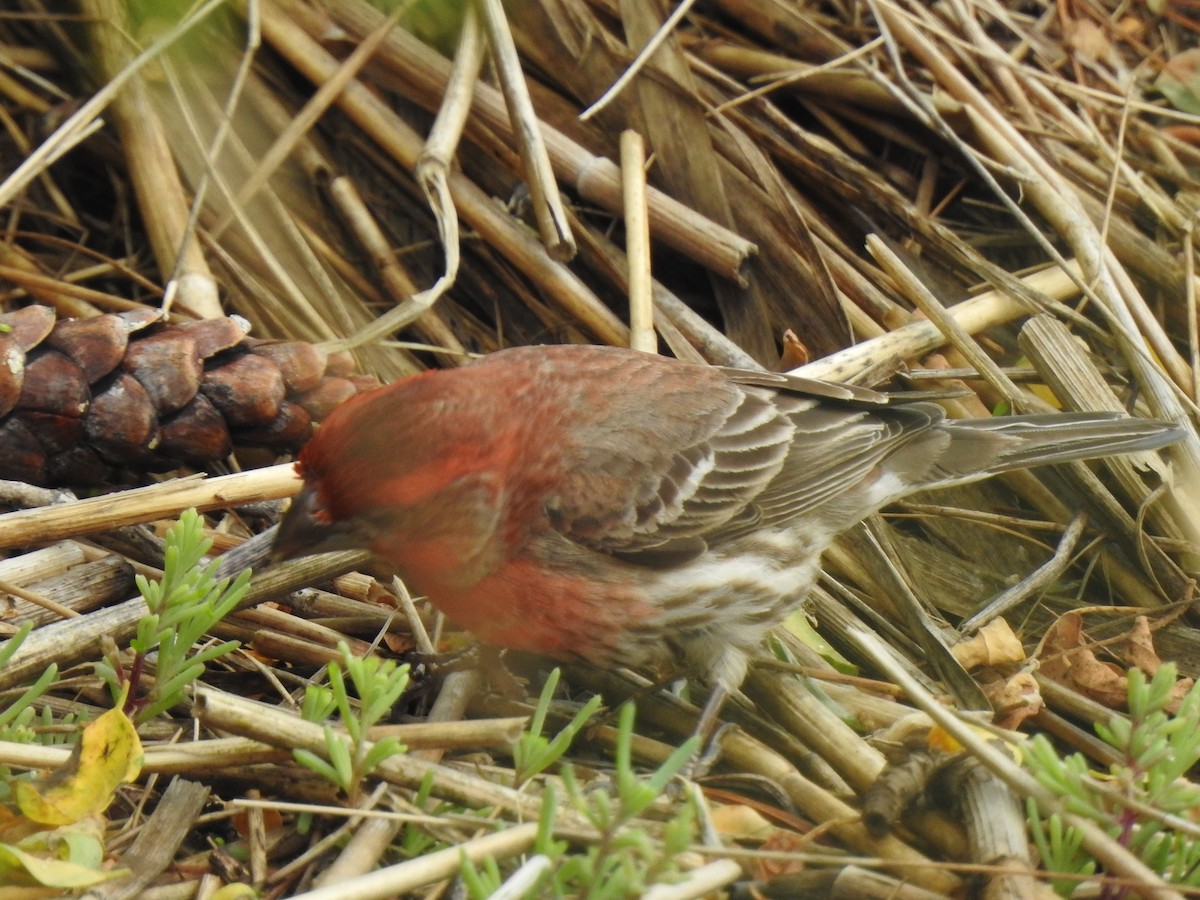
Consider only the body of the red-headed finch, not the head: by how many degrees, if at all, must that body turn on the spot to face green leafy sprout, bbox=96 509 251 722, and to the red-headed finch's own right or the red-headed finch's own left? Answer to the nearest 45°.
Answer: approximately 45° to the red-headed finch's own left

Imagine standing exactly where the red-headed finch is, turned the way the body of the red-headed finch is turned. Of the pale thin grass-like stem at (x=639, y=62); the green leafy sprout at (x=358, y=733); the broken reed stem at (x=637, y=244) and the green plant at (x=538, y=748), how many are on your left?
2

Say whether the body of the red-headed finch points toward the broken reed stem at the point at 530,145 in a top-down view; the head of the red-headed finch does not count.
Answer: no

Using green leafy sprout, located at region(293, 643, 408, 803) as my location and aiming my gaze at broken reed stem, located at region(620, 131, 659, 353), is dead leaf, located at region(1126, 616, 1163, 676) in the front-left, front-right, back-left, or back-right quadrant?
front-right

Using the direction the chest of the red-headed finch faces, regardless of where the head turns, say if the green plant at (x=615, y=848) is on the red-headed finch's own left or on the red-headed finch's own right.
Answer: on the red-headed finch's own left

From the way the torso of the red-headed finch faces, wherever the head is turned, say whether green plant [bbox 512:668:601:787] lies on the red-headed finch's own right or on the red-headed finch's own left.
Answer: on the red-headed finch's own left

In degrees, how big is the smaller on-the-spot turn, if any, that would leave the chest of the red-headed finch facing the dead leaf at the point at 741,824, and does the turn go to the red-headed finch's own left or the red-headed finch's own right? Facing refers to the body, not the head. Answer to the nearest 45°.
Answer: approximately 135° to the red-headed finch's own left

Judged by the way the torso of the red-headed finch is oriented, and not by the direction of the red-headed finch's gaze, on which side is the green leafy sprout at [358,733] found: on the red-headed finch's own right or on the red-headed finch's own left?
on the red-headed finch's own left

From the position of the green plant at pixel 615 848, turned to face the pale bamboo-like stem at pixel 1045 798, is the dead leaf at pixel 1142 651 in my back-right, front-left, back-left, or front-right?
front-left

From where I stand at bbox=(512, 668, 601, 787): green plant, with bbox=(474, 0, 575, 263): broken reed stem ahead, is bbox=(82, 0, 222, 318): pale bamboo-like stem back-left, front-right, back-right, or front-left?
front-left

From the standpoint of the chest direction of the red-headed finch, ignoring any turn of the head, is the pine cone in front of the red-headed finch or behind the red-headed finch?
in front

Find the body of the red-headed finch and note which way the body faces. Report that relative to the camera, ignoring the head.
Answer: to the viewer's left

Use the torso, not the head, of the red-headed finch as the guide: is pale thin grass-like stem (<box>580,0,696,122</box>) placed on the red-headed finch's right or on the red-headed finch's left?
on the red-headed finch's right

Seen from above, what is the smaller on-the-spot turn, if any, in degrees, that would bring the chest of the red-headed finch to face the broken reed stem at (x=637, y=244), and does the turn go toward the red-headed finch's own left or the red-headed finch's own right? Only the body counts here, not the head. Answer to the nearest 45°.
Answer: approximately 90° to the red-headed finch's own right

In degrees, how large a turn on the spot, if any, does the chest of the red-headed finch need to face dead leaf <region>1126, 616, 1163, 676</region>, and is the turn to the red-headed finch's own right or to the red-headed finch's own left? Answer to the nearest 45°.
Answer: approximately 180°
